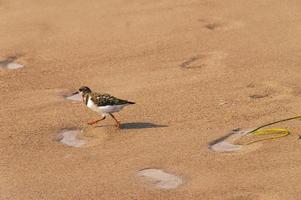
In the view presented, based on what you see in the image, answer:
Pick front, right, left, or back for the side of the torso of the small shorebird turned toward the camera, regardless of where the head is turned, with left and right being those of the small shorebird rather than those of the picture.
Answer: left
